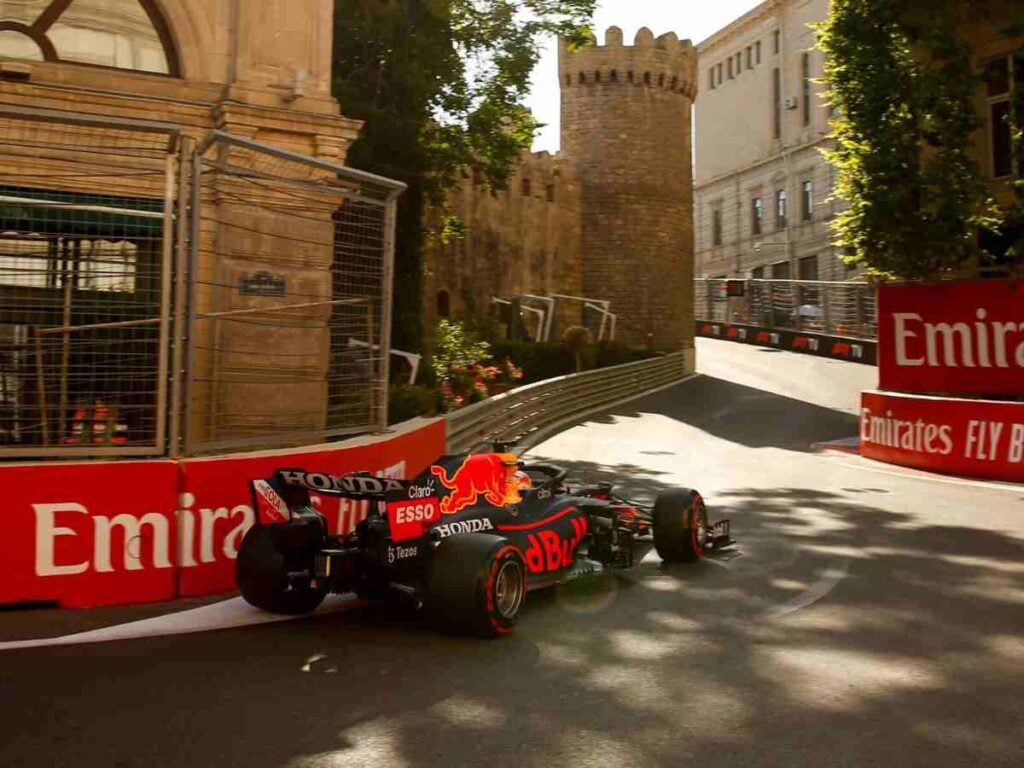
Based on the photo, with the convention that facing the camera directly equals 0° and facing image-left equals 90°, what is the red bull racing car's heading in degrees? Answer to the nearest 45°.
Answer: approximately 225°

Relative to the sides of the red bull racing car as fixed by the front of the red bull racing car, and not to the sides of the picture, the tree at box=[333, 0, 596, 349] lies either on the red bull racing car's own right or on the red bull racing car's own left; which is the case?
on the red bull racing car's own left

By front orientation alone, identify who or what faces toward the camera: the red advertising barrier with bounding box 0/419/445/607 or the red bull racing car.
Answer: the red advertising barrier

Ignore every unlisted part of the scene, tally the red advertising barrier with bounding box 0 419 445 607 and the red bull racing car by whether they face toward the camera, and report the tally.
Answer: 1

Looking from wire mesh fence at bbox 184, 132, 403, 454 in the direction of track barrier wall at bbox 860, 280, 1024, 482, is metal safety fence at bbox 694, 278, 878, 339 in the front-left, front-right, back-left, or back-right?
front-left

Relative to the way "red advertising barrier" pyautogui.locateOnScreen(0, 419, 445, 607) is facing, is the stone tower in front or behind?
behind

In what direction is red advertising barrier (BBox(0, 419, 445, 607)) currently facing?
toward the camera

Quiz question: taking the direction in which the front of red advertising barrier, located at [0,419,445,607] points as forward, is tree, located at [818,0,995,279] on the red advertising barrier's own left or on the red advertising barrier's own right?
on the red advertising barrier's own left

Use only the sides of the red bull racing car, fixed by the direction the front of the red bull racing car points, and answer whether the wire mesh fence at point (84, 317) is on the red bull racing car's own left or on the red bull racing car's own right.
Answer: on the red bull racing car's own left
